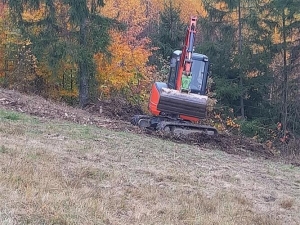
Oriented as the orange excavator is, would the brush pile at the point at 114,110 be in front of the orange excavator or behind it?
behind
